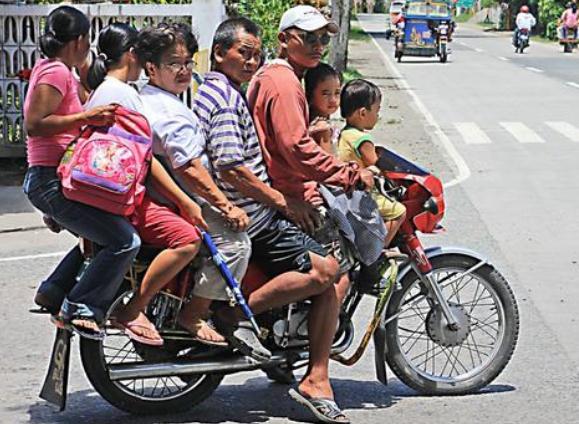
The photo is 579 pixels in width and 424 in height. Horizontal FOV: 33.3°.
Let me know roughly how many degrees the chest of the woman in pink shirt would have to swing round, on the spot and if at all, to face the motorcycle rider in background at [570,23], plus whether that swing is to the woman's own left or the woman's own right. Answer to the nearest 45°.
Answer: approximately 45° to the woman's own left

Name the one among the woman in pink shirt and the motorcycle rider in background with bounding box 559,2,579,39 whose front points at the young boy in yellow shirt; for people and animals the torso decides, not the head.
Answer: the woman in pink shirt

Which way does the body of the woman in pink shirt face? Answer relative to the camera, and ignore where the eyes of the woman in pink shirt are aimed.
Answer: to the viewer's right

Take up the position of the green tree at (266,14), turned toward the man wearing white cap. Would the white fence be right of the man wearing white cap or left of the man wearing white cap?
right

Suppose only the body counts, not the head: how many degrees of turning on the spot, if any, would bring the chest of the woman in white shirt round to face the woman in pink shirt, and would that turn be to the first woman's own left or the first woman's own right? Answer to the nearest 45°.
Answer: approximately 135° to the first woman's own left

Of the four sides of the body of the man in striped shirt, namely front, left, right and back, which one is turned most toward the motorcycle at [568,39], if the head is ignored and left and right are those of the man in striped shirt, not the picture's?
left

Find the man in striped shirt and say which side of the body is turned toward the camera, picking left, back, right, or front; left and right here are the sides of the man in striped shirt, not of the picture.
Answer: right

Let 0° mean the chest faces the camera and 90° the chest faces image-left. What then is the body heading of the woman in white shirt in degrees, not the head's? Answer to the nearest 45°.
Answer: approximately 270°

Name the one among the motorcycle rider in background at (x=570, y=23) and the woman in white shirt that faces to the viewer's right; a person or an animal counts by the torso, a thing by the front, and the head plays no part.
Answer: the woman in white shirt
